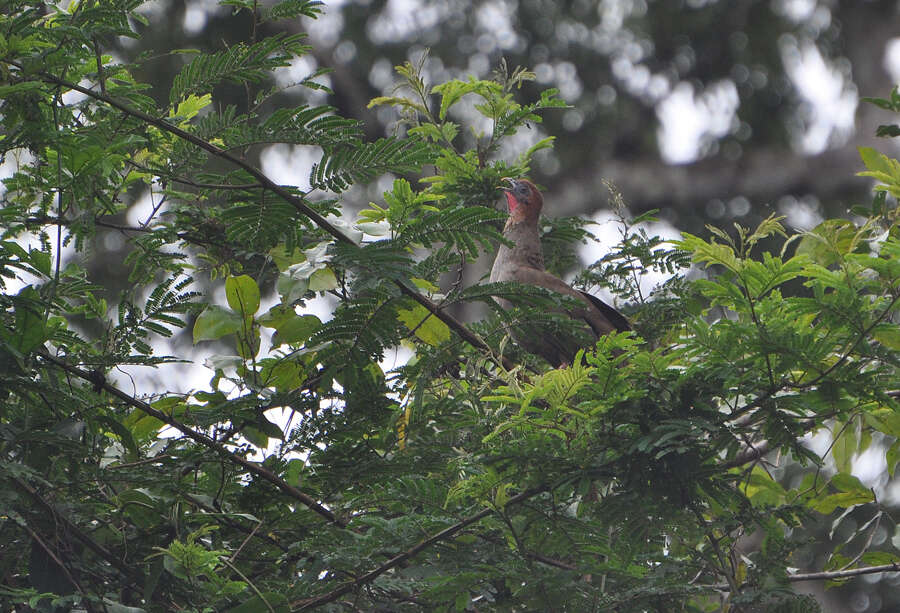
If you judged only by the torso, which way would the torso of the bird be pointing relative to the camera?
to the viewer's left
